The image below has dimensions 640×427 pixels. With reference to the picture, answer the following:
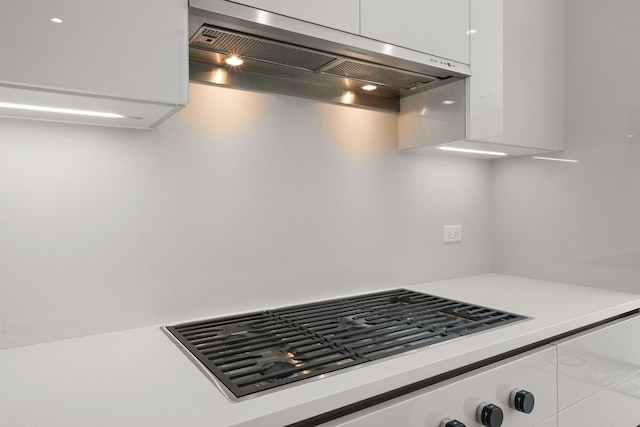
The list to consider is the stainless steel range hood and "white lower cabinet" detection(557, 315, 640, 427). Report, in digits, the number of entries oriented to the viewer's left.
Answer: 0

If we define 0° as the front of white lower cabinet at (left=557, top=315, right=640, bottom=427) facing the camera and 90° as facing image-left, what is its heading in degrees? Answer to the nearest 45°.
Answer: approximately 315°

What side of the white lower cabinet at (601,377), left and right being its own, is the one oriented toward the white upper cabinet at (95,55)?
right

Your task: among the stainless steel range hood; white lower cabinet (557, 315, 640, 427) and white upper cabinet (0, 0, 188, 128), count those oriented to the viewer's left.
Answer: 0

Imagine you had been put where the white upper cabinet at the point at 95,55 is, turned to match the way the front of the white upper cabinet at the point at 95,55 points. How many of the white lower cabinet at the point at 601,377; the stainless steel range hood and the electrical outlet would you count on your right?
0

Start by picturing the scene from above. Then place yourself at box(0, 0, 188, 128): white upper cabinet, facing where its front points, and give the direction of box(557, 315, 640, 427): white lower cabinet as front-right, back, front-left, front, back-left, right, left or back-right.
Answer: front-left

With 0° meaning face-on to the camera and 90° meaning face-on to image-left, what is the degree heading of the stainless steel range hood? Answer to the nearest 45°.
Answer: approximately 315°

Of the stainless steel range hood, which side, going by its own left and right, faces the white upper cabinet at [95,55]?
right

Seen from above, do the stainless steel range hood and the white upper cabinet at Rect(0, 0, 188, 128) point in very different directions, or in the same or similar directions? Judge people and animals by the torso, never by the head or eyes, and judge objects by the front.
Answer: same or similar directions

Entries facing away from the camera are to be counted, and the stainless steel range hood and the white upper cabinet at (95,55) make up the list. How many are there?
0
